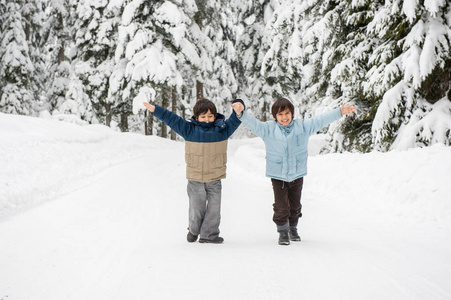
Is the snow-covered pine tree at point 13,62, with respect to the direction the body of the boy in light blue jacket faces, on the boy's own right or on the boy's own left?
on the boy's own right

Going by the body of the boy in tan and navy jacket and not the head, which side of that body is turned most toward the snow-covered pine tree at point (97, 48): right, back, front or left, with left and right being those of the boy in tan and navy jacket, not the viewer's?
back

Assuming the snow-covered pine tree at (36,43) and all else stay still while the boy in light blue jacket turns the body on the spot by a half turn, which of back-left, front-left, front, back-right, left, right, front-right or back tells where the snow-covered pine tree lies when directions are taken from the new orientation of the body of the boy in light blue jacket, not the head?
front-left

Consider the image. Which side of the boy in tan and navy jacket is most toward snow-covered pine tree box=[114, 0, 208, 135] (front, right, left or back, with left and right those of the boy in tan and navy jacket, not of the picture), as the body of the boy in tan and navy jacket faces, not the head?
back

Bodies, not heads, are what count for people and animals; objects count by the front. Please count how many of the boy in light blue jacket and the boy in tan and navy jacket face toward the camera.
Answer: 2

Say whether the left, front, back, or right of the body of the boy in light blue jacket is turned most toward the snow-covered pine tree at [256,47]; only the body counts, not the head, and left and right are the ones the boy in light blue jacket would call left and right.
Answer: back

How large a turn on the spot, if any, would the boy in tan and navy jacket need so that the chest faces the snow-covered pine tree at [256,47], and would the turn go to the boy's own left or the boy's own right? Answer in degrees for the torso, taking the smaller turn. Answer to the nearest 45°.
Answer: approximately 180°

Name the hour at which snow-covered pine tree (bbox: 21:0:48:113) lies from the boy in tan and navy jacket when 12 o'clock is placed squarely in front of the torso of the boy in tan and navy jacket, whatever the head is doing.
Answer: The snow-covered pine tree is roughly at 5 o'clock from the boy in tan and navy jacket.

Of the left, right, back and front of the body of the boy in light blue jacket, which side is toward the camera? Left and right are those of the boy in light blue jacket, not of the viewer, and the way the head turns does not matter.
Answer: front

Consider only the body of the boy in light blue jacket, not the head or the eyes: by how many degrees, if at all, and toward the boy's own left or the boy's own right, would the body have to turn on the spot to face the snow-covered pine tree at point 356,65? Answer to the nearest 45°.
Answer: approximately 180°

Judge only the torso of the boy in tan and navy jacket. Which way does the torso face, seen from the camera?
toward the camera

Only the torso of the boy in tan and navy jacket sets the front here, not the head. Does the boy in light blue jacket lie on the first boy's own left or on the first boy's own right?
on the first boy's own left
